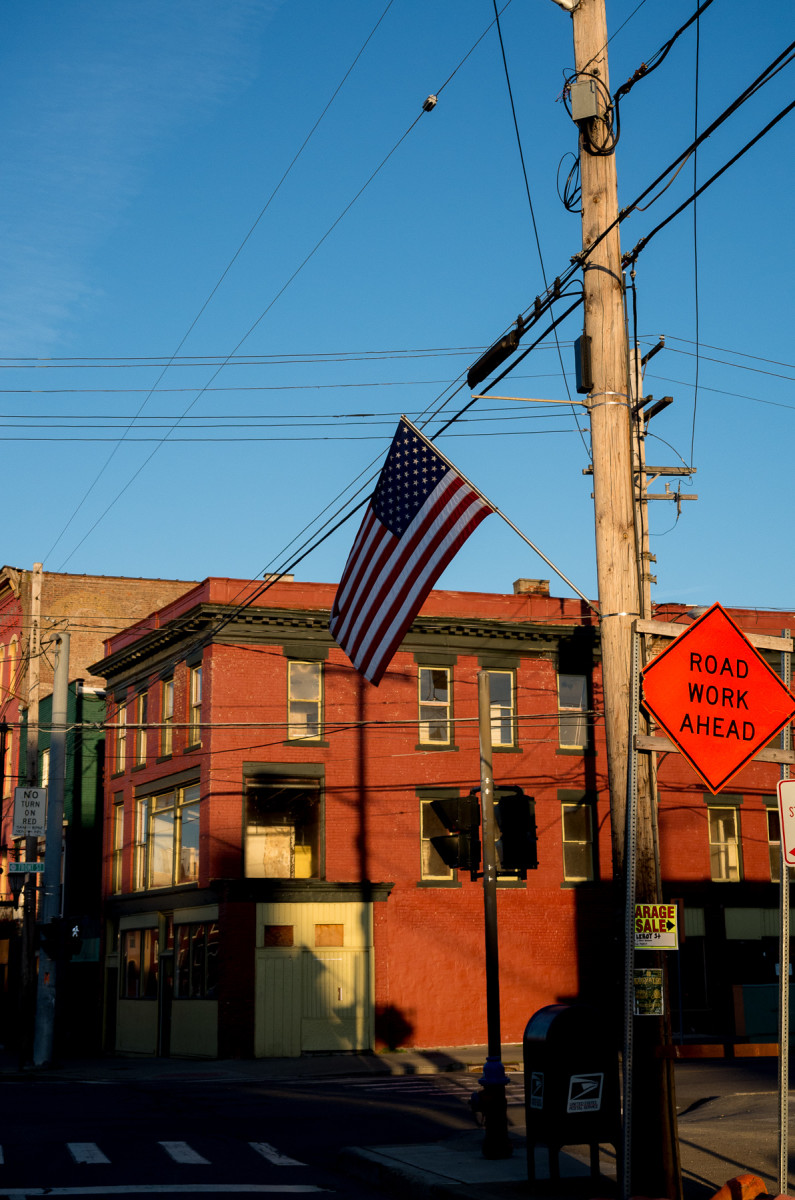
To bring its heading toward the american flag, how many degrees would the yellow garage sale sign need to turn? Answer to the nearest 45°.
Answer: approximately 135° to its right

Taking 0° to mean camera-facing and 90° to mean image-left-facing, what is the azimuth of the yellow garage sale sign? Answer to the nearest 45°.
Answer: approximately 0°

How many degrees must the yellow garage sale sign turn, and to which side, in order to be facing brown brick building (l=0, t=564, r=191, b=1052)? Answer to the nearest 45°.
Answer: approximately 135° to its right
